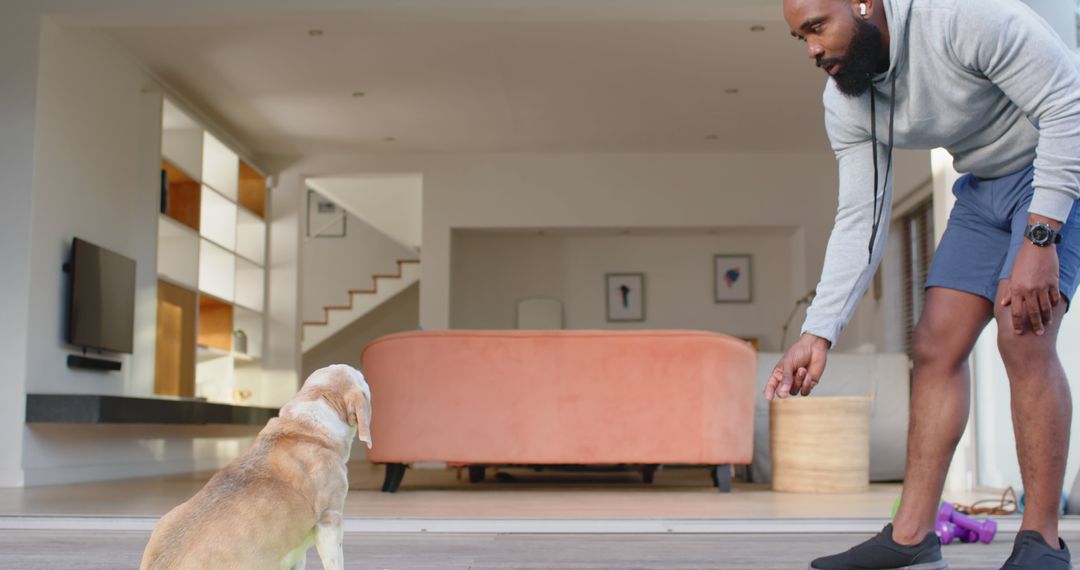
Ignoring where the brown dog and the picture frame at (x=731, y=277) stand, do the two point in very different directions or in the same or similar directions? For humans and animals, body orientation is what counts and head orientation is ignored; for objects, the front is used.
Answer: very different directions

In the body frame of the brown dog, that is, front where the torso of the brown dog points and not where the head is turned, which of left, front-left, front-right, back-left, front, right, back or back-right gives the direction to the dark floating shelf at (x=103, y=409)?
front-left

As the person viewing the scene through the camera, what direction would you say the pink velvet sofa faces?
facing away from the viewer

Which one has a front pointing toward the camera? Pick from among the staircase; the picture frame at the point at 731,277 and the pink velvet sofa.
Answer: the picture frame

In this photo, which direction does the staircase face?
to the viewer's left

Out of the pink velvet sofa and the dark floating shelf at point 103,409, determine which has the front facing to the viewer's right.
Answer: the dark floating shelf

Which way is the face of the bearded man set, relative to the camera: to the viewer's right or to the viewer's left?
to the viewer's left

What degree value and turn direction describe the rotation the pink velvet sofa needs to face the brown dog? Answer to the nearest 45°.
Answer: approximately 180°

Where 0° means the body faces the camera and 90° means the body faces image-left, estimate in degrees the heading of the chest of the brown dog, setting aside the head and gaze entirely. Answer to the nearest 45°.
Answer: approximately 225°

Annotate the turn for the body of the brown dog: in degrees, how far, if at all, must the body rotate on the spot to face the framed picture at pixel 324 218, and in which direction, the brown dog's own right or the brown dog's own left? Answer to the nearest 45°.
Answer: approximately 45° to the brown dog's own left

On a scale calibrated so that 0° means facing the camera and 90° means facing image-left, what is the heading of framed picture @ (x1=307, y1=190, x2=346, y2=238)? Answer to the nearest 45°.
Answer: approximately 0°
